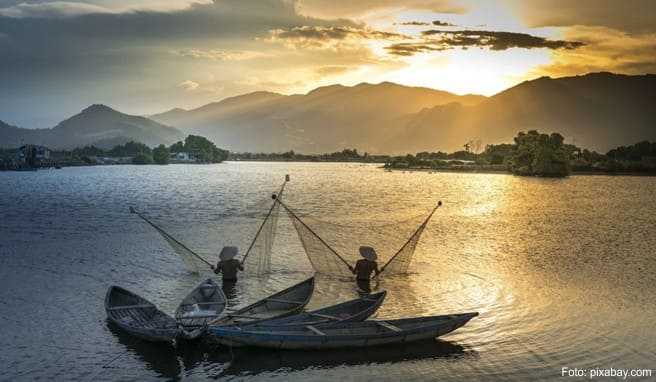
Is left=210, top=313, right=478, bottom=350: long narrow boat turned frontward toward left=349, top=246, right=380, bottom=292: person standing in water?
no

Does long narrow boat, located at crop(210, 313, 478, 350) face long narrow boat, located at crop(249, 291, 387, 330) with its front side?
no

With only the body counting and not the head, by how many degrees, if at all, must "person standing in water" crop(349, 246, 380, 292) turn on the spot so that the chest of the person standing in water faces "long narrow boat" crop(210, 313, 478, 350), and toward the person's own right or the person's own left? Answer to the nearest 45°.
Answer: approximately 180°

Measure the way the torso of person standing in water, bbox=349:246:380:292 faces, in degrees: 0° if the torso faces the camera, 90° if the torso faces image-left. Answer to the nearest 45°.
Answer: approximately 180°

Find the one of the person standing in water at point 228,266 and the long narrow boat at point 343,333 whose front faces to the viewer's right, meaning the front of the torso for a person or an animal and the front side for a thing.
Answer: the long narrow boat

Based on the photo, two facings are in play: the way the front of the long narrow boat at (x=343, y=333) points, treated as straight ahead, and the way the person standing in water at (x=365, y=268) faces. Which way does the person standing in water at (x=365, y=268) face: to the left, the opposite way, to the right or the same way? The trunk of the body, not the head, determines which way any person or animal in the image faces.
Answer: to the left

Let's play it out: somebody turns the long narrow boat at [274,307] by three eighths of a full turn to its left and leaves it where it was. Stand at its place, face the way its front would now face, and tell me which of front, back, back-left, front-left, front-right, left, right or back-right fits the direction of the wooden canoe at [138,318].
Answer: front

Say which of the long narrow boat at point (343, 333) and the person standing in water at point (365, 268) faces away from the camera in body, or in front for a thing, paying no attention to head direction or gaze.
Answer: the person standing in water

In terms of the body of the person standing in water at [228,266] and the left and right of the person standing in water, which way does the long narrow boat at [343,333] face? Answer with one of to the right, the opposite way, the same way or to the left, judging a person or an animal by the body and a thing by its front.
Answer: to the right

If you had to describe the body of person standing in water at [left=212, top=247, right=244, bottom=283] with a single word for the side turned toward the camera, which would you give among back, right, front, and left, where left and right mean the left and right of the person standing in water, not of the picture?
back

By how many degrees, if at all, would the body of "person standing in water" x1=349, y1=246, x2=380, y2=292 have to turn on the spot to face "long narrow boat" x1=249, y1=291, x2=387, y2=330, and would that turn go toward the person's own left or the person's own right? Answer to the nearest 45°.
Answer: approximately 180°

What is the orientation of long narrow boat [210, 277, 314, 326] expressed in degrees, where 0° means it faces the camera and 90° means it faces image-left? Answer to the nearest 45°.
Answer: approximately 225°

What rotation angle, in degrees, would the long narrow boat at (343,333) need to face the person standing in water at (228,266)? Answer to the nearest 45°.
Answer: approximately 135° to its left

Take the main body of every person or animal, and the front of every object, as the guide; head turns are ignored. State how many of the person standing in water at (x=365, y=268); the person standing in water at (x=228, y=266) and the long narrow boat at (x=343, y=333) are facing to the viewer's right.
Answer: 1

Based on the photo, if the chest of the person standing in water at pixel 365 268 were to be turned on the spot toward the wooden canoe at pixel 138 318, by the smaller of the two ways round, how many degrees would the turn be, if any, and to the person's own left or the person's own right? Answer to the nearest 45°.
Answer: approximately 135° to the person's own left

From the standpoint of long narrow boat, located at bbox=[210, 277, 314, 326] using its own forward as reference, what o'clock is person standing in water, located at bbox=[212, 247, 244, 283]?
The person standing in water is roughly at 10 o'clock from the long narrow boat.

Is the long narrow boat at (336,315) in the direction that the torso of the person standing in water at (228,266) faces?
no

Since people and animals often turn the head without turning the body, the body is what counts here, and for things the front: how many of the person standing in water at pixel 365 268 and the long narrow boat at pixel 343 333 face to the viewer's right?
1

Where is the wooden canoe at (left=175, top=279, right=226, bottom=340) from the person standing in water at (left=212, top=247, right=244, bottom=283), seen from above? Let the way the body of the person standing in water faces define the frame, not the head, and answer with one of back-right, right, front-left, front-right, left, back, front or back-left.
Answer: back

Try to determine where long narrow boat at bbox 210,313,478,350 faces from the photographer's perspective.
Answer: facing to the right of the viewer
